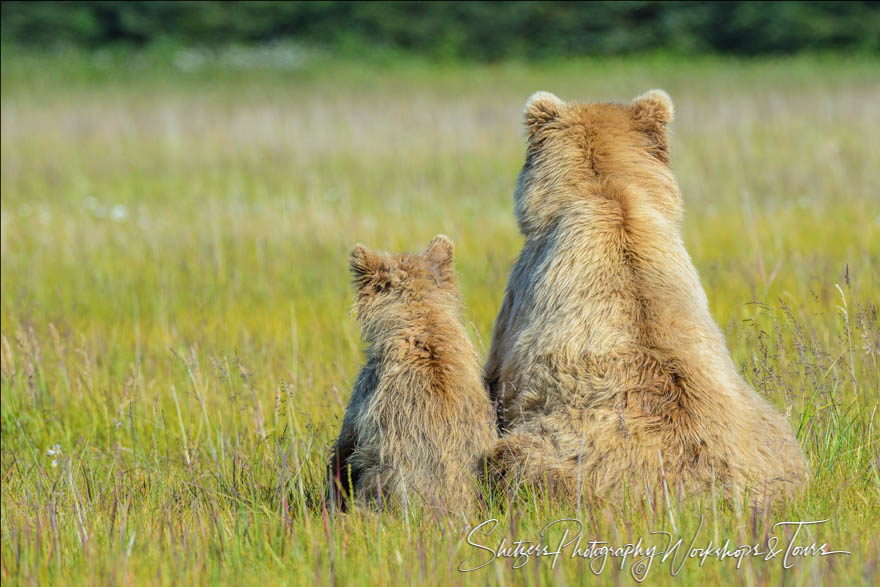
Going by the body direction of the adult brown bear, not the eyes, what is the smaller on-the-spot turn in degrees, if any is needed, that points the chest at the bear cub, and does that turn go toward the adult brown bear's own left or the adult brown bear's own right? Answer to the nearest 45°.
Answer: approximately 90° to the adult brown bear's own left

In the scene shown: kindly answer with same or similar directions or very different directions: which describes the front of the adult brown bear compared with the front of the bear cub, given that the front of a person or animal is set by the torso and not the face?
same or similar directions

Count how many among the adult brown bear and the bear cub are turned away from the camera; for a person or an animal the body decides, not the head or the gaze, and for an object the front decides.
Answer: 2

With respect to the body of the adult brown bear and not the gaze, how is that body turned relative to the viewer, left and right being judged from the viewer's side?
facing away from the viewer

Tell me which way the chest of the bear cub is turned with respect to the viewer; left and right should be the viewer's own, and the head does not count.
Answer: facing away from the viewer

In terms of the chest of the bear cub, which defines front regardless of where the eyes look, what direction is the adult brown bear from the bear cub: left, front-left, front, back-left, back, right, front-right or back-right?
right
